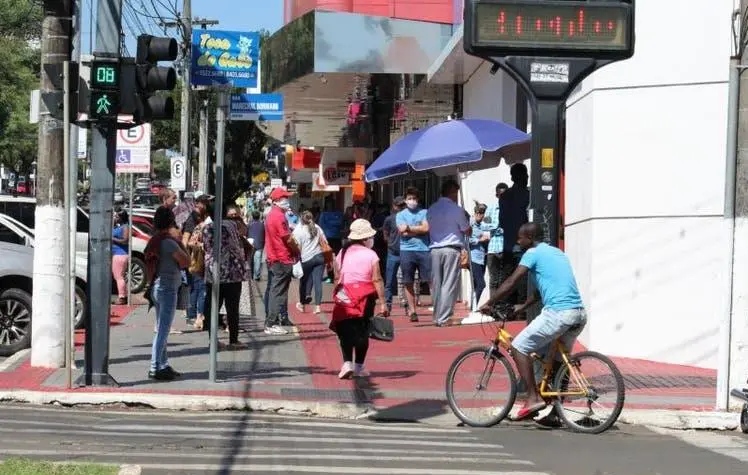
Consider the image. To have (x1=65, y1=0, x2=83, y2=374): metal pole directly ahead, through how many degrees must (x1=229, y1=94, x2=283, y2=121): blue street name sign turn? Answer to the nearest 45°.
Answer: approximately 90° to its right

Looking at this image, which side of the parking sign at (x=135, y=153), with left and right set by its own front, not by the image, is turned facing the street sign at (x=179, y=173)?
back

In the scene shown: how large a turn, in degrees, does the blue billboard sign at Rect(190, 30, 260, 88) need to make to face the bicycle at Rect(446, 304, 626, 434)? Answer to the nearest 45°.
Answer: approximately 45° to its left
